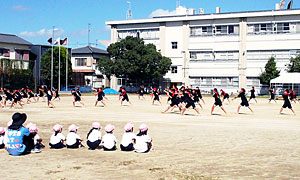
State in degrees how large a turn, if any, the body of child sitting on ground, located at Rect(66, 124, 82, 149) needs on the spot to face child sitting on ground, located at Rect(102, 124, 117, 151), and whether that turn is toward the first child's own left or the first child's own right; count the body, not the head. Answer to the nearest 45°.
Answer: approximately 90° to the first child's own right

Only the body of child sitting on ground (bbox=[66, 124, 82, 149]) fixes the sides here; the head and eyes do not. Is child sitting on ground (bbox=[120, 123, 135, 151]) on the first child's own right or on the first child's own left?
on the first child's own right

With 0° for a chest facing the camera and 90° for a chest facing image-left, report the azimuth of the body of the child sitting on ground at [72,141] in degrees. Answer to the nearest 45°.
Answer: approximately 225°

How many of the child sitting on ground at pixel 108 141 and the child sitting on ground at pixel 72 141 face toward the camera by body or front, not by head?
0

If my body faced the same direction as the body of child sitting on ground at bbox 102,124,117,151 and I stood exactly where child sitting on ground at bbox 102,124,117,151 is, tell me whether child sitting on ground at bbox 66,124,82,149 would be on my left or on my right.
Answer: on my left

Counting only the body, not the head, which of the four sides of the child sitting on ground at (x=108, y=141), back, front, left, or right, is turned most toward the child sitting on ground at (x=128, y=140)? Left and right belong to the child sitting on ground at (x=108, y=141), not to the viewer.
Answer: right

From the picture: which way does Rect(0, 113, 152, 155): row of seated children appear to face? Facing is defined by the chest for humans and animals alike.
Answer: away from the camera

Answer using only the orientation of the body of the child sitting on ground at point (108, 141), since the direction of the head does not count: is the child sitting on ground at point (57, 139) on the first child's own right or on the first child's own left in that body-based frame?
on the first child's own left

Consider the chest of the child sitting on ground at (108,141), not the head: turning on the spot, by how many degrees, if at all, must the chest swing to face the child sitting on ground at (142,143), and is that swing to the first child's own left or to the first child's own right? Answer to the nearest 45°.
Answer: approximately 90° to the first child's own right

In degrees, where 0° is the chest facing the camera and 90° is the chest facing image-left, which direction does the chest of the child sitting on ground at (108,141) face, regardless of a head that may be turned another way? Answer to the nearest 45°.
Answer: approximately 180°

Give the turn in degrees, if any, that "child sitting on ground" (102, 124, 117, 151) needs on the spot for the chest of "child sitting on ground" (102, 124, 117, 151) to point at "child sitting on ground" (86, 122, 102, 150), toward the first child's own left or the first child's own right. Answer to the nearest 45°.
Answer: approximately 45° to the first child's own left
